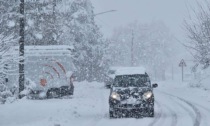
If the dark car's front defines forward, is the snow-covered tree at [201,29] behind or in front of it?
behind

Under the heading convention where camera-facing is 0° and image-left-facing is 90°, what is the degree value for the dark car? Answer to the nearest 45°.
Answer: approximately 0°

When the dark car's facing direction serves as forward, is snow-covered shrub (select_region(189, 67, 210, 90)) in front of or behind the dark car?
behind

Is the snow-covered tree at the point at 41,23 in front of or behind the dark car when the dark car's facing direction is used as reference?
behind

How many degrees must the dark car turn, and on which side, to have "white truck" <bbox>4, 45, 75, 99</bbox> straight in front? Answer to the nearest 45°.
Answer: approximately 135° to its right
